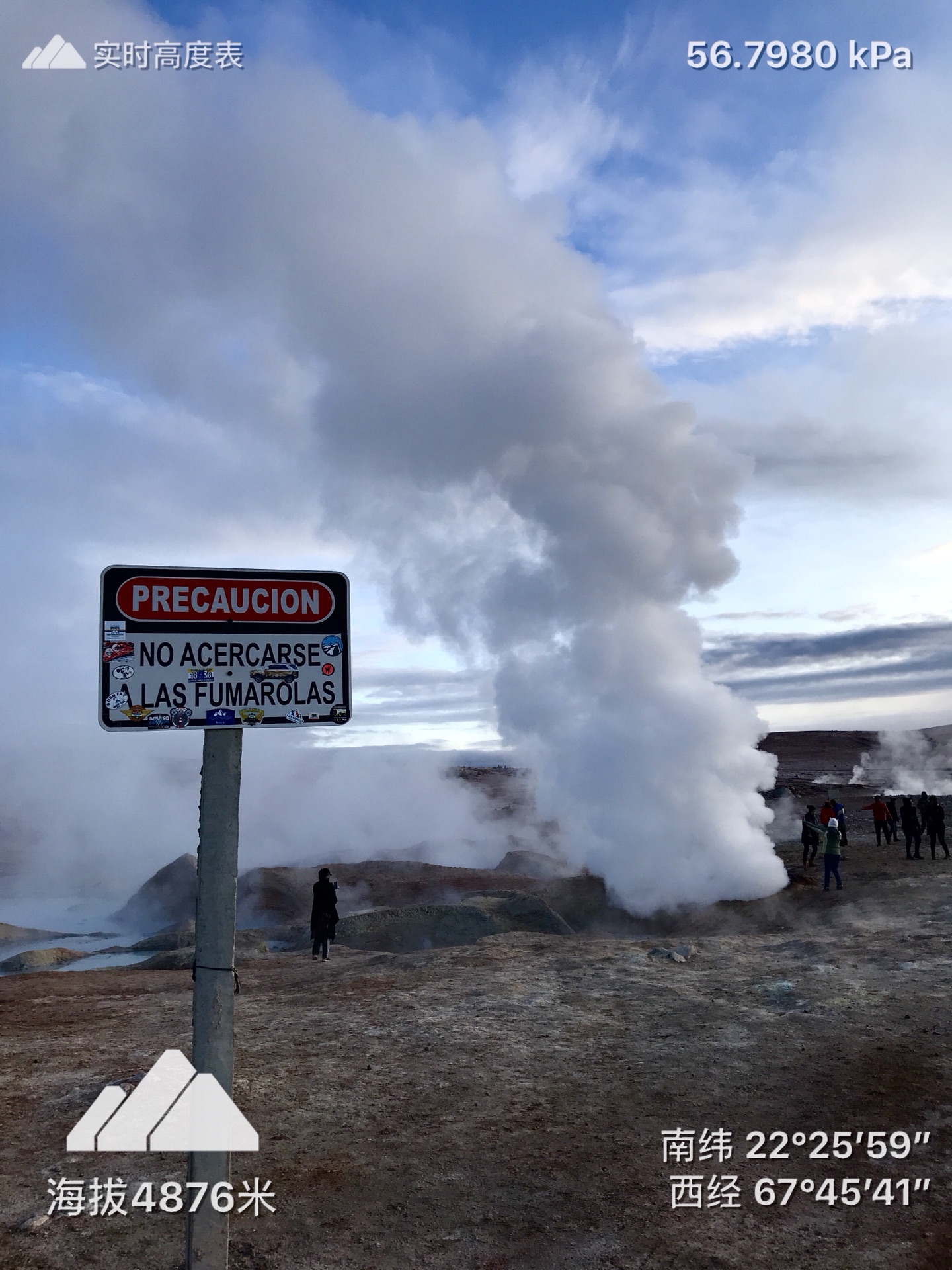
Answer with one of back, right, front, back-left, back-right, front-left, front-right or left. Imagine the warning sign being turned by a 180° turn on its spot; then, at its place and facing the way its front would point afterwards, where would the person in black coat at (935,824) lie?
front-right

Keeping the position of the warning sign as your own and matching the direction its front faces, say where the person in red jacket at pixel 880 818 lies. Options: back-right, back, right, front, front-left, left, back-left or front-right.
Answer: back-left

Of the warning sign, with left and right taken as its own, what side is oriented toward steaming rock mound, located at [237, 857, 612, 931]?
back

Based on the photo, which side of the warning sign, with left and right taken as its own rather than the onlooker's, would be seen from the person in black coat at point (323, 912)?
back

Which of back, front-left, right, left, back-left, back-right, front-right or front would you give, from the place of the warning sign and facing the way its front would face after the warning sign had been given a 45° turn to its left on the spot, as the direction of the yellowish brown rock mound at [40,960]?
back-left

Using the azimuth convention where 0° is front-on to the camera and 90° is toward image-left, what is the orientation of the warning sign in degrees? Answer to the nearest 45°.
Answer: approximately 0°

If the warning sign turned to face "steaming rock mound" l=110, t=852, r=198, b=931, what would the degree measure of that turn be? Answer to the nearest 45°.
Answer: approximately 180°
